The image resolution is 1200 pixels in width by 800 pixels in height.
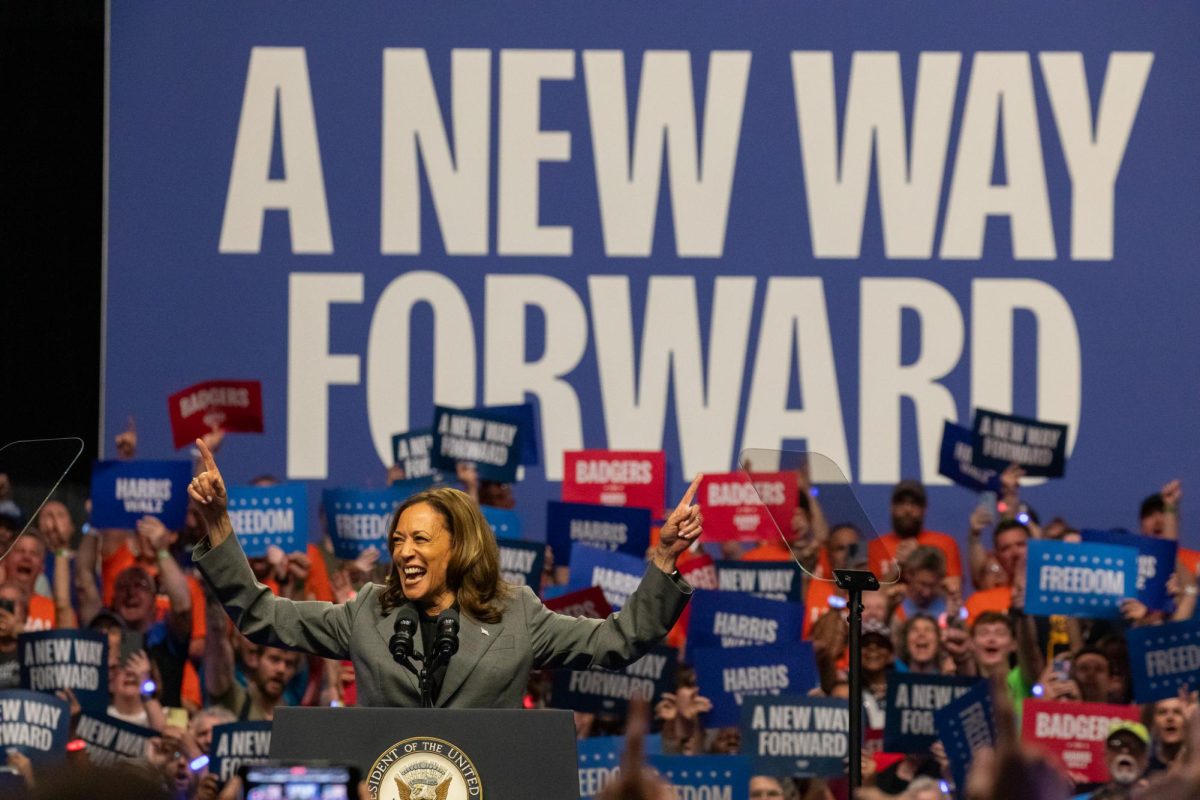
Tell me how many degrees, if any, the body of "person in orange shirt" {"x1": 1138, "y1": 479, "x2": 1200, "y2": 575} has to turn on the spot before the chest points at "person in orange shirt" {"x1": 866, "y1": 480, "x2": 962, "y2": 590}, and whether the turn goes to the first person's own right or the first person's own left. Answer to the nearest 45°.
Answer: approximately 45° to the first person's own right

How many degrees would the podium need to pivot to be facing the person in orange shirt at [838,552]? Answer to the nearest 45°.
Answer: approximately 135° to its left

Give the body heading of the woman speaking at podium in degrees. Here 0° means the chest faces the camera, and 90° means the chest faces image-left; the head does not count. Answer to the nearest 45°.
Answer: approximately 0°

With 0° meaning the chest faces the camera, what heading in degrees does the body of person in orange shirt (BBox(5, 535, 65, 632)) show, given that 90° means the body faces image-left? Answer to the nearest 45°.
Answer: approximately 0°

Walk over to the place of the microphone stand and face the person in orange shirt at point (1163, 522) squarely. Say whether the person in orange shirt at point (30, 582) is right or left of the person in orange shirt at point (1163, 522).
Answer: left

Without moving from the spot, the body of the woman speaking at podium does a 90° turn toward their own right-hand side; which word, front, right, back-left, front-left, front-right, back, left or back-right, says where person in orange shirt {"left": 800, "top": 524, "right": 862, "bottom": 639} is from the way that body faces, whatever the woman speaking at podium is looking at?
back-right

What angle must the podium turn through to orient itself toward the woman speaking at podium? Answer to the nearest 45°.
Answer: approximately 180°

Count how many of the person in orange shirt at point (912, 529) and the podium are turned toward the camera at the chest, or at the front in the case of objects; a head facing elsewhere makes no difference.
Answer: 2
